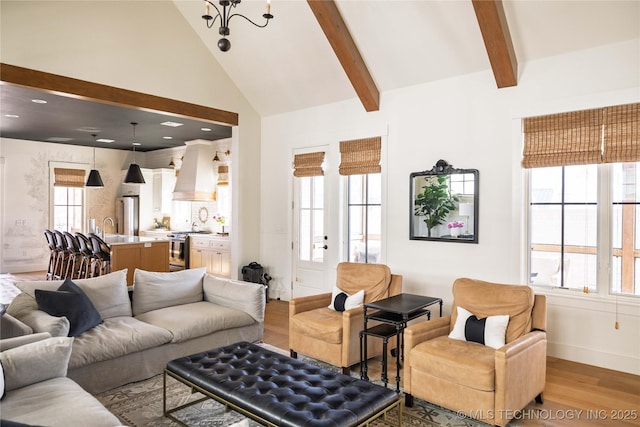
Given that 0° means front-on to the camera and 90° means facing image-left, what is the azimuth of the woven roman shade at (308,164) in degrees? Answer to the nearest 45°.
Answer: approximately 45°

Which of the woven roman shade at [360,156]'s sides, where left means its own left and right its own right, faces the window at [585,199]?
left

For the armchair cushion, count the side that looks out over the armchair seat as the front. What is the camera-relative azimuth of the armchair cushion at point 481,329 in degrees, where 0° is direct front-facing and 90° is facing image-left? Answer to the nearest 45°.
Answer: approximately 45°

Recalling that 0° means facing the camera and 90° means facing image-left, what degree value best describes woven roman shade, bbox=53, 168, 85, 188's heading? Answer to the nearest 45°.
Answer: approximately 0°

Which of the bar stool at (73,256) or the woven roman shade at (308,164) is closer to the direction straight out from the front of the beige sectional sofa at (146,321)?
the woven roman shade

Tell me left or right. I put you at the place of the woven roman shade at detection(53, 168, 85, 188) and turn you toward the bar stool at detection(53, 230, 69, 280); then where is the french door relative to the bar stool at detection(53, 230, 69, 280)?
left

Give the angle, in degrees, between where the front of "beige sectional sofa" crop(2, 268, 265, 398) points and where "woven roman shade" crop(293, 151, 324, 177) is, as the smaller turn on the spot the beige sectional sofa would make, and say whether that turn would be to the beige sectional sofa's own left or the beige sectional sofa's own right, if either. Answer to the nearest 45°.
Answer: approximately 90° to the beige sectional sofa's own left

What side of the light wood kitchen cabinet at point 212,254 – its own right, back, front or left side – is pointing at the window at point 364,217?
left

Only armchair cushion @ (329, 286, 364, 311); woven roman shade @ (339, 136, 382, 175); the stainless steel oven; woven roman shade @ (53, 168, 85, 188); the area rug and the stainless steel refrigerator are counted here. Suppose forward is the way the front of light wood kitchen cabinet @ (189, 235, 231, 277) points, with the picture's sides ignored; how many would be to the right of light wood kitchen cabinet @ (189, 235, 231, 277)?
3

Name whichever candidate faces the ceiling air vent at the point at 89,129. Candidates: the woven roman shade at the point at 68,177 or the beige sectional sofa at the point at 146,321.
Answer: the woven roman shade

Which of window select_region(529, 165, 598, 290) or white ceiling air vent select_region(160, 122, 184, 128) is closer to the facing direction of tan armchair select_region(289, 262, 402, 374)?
the white ceiling air vent

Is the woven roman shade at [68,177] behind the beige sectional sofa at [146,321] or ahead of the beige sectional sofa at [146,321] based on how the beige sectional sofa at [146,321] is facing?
behind
